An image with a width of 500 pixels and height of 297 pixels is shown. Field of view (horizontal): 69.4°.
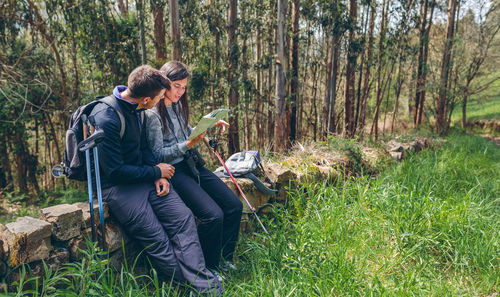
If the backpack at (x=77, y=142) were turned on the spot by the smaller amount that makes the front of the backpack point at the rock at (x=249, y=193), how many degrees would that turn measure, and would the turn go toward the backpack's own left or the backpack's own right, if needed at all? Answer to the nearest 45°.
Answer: approximately 180°

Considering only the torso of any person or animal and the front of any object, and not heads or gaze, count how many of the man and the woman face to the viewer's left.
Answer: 0

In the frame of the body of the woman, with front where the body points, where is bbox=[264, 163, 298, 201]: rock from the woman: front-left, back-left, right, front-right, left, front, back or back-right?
left

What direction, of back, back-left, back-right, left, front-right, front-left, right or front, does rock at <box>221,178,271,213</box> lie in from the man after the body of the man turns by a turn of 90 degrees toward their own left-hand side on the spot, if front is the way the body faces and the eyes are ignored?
front

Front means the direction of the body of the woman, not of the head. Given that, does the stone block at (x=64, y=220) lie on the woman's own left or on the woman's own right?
on the woman's own right

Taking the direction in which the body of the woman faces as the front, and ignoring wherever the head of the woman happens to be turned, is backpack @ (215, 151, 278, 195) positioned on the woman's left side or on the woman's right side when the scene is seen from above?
on the woman's left side

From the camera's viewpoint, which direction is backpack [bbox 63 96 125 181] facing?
to the viewer's left

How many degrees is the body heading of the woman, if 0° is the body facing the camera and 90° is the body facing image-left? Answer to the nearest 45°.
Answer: approximately 315°

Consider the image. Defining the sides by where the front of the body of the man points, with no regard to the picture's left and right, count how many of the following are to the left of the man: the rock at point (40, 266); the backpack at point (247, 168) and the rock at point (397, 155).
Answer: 2

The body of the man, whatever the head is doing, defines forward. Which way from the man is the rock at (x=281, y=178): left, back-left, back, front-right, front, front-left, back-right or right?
left

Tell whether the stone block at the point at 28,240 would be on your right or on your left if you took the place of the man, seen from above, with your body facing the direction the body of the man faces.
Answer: on your right

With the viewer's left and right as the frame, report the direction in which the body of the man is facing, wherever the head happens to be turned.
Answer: facing the viewer and to the right of the viewer

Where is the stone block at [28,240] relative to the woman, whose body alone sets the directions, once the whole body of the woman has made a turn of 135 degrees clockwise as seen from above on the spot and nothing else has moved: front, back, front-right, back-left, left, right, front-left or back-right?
front-left
